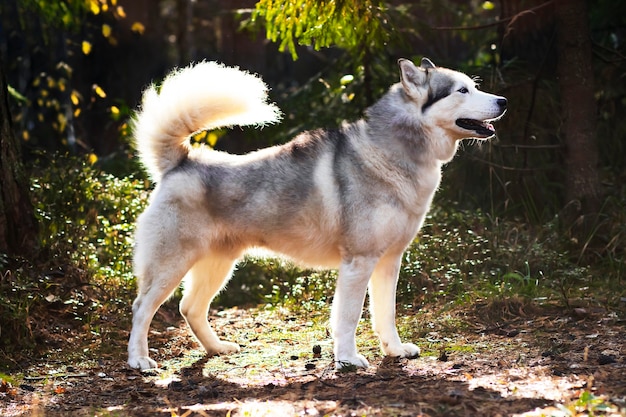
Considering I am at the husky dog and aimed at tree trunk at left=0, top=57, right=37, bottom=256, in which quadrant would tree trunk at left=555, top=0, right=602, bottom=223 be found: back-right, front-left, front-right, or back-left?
back-right

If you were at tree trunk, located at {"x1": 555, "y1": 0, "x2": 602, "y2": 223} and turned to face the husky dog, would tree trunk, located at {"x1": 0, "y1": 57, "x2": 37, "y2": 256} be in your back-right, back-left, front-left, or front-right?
front-right

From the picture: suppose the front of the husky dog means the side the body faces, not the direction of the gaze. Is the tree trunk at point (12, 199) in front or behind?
behind

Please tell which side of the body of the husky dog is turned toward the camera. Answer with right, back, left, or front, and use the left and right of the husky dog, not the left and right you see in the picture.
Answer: right

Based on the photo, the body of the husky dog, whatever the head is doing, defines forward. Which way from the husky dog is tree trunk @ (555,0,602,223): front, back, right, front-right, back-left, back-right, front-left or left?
front-left
